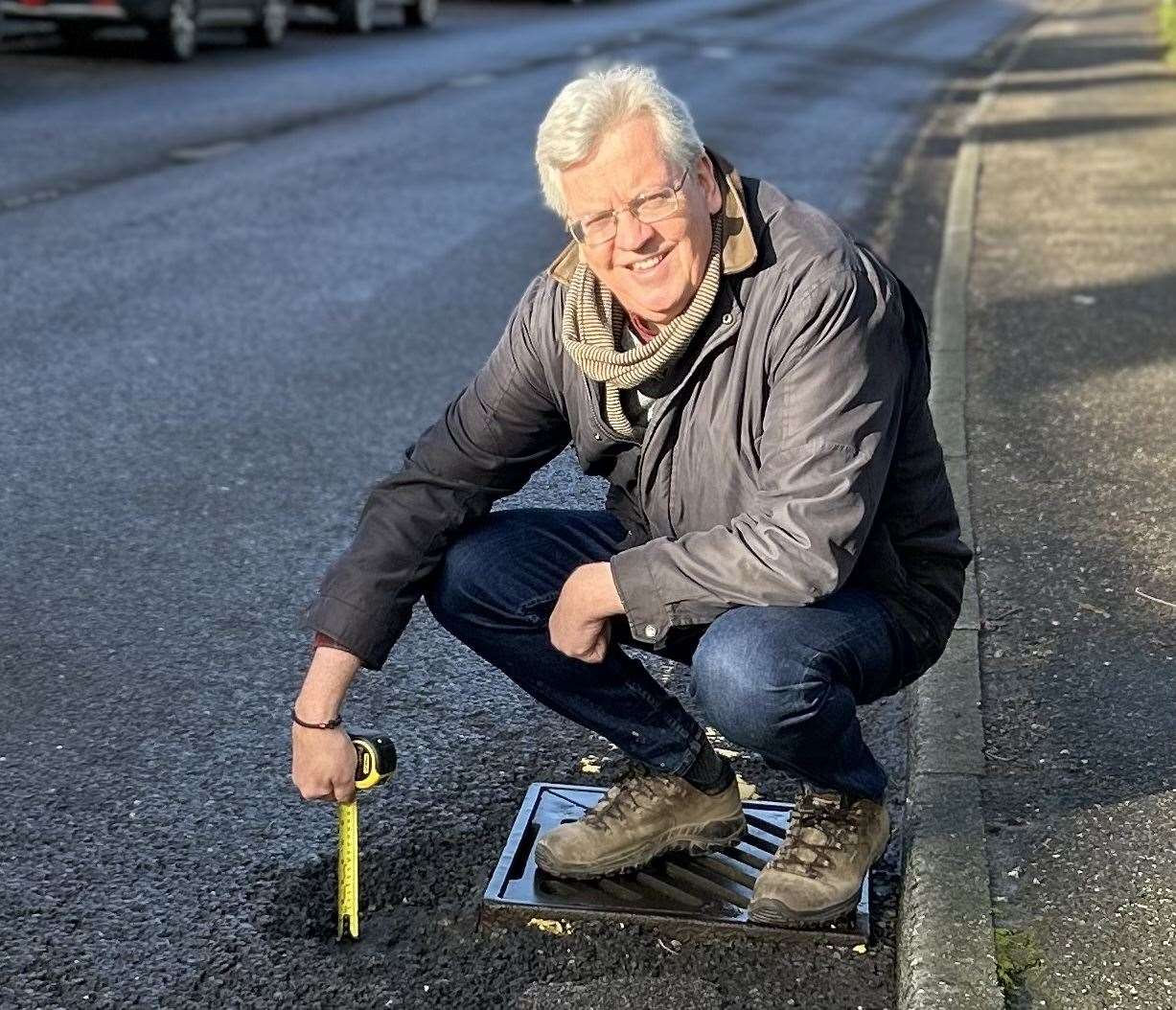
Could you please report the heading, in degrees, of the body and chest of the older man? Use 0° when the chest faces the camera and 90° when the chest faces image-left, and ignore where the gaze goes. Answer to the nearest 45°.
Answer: approximately 45°

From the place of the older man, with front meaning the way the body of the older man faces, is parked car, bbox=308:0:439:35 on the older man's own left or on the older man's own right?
on the older man's own right

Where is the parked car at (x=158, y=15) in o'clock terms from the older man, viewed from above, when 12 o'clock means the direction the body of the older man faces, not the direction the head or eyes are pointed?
The parked car is roughly at 4 o'clock from the older man.
